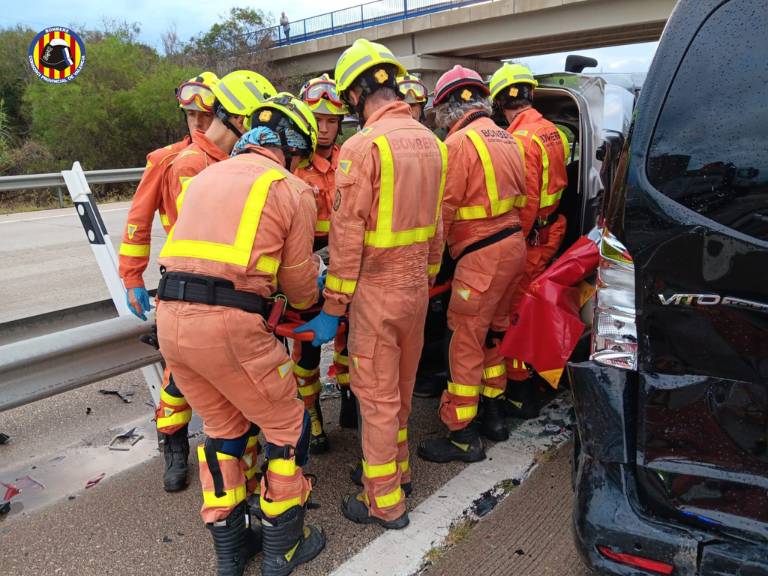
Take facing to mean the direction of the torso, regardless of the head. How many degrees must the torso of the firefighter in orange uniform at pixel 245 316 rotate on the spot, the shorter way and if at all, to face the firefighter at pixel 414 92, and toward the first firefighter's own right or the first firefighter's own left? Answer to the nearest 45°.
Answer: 0° — they already face them

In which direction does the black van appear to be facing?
away from the camera

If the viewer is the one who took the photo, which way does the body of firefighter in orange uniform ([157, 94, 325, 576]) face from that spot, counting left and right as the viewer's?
facing away from the viewer and to the right of the viewer

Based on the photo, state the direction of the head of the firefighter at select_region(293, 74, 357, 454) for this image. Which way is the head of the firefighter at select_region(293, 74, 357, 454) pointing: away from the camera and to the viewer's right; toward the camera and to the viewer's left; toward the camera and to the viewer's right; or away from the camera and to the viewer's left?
toward the camera and to the viewer's left

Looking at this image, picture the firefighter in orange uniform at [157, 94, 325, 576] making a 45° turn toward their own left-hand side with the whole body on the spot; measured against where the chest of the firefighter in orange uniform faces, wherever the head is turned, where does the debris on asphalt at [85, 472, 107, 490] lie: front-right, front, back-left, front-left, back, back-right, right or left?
front-left

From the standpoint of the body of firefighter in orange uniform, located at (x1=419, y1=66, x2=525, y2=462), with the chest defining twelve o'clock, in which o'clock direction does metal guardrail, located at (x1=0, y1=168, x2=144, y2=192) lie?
The metal guardrail is roughly at 11 o'clock from the firefighter in orange uniform.

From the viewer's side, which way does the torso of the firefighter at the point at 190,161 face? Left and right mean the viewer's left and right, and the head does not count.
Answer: facing to the right of the viewer

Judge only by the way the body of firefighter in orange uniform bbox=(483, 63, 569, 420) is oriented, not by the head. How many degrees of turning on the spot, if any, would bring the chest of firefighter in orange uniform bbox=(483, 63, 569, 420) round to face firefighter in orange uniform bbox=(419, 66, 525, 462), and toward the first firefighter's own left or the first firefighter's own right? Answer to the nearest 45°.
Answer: approximately 90° to the first firefighter's own left

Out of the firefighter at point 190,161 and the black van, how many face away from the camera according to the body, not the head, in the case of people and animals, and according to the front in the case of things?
1

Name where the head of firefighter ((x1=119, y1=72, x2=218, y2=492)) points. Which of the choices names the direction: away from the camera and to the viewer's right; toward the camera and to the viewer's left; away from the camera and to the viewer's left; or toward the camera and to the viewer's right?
toward the camera and to the viewer's right

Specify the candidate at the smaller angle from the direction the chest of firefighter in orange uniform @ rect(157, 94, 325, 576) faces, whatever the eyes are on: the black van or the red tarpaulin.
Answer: the red tarpaulin
